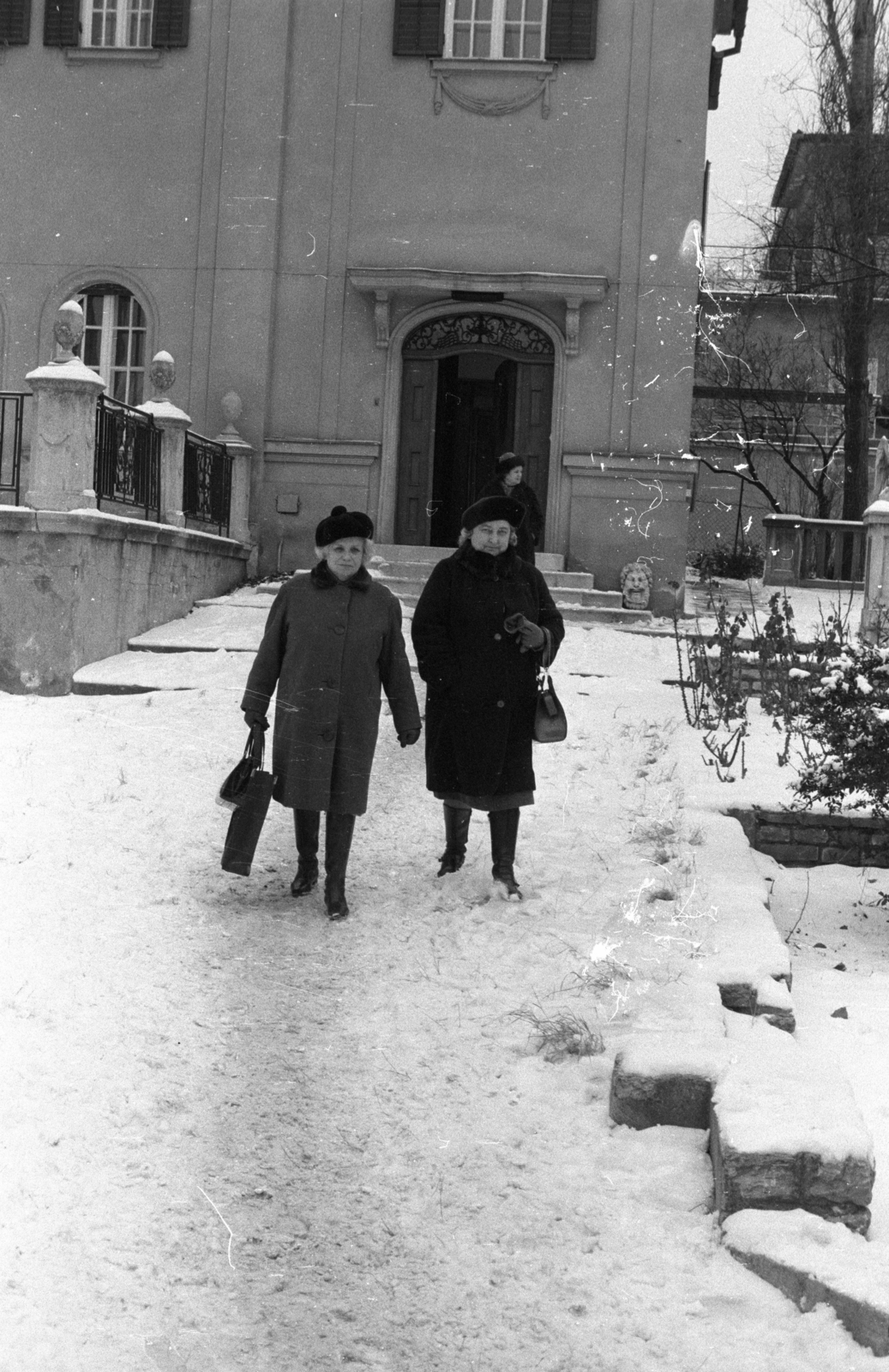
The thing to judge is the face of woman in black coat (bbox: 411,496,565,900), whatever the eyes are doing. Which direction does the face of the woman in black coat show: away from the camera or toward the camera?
toward the camera

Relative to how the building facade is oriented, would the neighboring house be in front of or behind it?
behind

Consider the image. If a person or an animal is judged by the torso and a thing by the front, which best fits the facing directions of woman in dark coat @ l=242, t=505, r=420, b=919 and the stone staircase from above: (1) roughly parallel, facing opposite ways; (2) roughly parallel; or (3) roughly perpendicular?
roughly parallel

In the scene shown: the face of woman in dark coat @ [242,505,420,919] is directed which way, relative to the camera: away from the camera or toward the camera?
toward the camera

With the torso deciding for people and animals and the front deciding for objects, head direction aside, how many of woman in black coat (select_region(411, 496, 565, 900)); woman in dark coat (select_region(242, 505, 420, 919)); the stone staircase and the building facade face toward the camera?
4

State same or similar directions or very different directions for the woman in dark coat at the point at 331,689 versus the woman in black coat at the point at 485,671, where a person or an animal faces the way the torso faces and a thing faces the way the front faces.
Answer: same or similar directions

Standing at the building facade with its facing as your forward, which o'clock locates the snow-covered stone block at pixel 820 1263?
The snow-covered stone block is roughly at 12 o'clock from the building facade.

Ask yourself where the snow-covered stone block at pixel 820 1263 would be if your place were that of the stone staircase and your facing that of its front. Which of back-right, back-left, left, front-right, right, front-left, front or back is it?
front

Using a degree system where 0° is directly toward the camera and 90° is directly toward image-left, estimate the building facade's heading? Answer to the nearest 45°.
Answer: approximately 0°

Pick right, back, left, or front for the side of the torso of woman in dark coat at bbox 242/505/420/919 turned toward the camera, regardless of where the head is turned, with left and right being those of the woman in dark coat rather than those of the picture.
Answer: front

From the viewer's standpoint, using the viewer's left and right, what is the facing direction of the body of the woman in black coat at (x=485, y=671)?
facing the viewer

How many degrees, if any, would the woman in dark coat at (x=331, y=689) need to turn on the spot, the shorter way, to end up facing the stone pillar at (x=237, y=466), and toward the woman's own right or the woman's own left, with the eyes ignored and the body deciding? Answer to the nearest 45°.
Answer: approximately 180°

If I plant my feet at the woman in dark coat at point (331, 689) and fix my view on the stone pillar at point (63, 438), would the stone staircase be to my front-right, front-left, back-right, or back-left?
front-right

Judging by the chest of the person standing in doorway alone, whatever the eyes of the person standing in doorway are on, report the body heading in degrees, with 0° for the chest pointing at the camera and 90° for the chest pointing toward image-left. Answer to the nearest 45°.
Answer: approximately 315°

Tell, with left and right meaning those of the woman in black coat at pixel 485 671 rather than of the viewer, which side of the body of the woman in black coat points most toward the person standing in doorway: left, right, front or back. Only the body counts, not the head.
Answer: back

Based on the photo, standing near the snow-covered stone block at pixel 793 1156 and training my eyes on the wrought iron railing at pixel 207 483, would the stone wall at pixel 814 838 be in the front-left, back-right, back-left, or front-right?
front-right

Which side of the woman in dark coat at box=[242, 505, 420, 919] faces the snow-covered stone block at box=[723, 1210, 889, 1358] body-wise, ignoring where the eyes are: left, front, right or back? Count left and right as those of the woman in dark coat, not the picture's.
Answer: front
